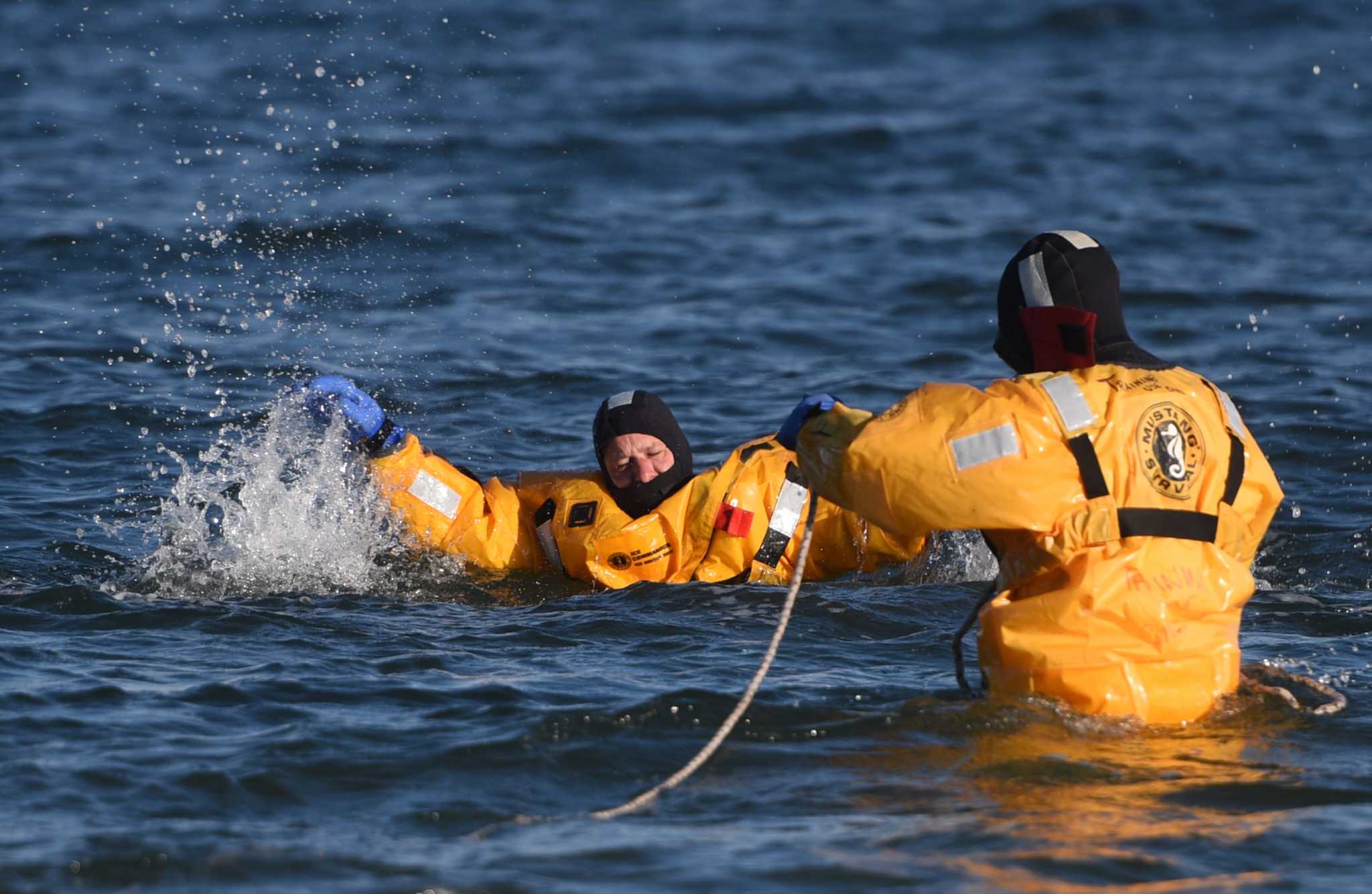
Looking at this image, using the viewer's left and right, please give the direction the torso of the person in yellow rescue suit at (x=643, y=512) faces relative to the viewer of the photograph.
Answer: facing the viewer

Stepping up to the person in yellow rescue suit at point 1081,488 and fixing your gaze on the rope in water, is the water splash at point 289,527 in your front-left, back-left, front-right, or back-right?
front-right

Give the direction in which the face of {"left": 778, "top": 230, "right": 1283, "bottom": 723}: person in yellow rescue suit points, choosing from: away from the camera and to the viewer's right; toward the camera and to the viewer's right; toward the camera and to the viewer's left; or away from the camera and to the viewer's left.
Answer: away from the camera and to the viewer's left

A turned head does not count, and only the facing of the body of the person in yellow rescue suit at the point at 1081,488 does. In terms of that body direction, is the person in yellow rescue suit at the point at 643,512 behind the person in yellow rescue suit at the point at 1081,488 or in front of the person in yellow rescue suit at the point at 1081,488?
in front

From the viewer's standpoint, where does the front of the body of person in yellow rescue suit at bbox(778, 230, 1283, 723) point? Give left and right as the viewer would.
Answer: facing away from the viewer and to the left of the viewer

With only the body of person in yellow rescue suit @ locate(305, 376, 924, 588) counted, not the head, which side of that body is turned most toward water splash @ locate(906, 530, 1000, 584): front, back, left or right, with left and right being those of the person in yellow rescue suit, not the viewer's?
left

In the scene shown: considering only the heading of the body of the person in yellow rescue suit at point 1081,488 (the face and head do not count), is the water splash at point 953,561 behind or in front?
in front

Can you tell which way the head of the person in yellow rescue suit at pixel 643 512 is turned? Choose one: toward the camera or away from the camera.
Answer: toward the camera

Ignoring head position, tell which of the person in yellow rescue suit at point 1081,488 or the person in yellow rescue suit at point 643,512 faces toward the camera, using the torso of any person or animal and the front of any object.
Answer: the person in yellow rescue suit at point 643,512

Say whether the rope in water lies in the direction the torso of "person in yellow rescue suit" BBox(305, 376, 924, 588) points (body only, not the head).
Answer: yes

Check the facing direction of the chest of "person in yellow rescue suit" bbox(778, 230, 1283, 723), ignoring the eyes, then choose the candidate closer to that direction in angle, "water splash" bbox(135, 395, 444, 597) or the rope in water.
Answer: the water splash

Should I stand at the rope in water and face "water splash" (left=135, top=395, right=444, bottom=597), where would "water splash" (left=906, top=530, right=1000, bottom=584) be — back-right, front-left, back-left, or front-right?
front-right

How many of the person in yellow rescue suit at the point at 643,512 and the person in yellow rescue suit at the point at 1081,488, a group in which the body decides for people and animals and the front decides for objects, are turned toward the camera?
1
